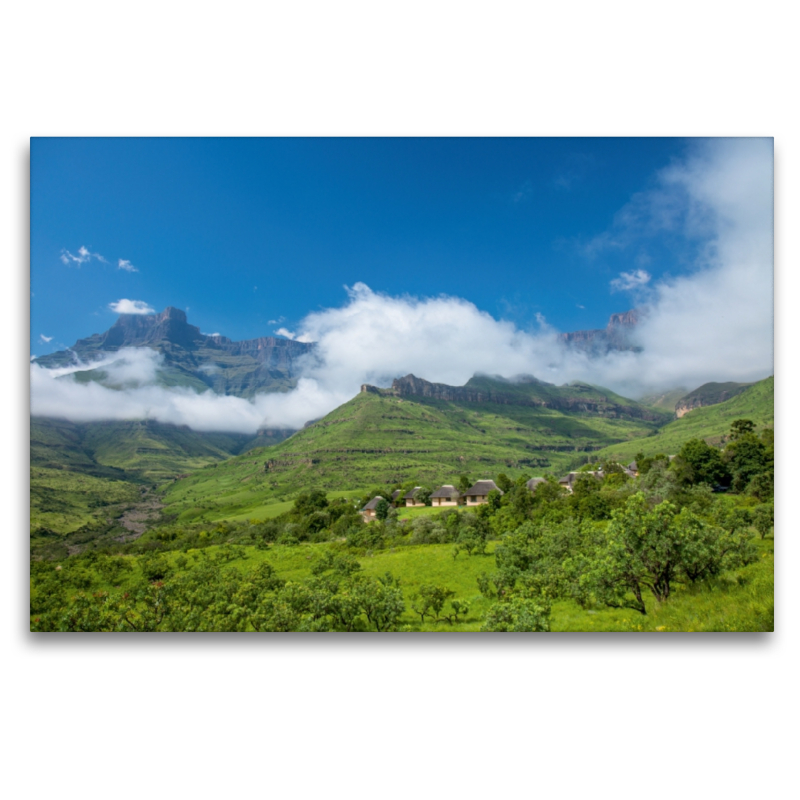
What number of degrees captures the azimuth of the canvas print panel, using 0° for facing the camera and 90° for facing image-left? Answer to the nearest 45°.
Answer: approximately 0°
